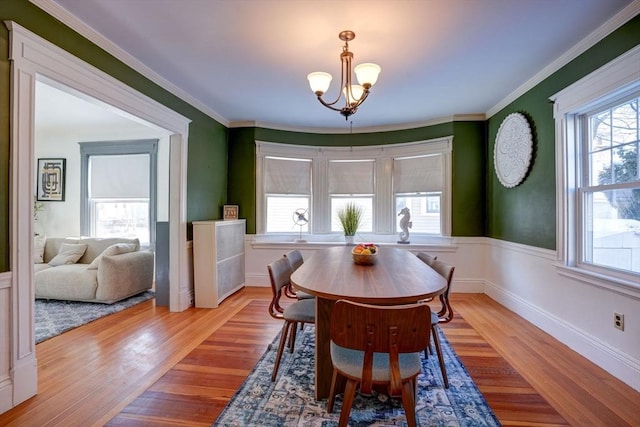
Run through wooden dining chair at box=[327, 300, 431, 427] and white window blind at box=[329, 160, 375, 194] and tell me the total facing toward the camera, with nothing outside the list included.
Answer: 1

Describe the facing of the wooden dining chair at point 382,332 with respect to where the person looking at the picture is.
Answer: facing away from the viewer

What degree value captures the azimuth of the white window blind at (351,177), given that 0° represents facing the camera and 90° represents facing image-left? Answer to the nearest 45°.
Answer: approximately 0°

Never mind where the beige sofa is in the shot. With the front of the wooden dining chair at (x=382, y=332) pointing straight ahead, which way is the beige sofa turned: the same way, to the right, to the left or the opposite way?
the opposite way

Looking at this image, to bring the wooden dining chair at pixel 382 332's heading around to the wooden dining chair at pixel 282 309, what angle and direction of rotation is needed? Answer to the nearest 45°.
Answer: approximately 45° to its left

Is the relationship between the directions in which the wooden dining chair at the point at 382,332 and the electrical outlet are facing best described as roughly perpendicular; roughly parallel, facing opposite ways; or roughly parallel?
roughly perpendicular

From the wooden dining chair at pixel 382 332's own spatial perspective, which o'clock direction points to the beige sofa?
The beige sofa is roughly at 10 o'clock from the wooden dining chair.

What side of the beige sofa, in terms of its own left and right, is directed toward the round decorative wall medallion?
left

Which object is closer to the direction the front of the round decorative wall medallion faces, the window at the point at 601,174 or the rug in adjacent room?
the rug in adjacent room
